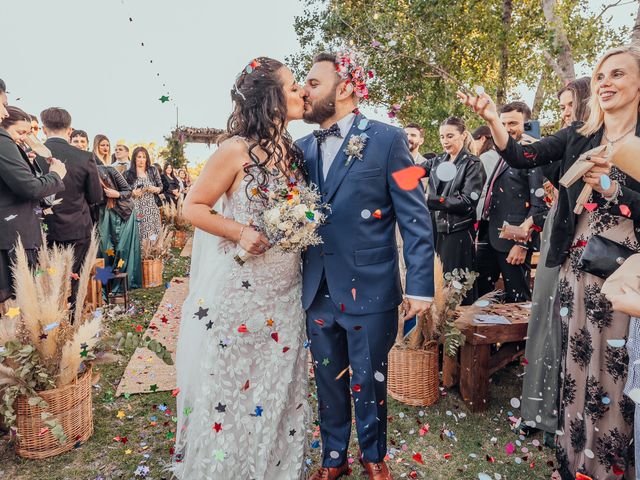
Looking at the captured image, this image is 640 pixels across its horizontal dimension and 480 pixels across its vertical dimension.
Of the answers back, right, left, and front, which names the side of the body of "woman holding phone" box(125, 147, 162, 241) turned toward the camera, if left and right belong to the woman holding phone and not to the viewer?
front

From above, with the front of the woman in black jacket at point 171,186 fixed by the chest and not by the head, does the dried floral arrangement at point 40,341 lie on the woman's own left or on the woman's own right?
on the woman's own right

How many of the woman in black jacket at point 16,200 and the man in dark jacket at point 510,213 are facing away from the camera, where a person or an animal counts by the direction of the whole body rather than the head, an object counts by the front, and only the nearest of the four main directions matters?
0

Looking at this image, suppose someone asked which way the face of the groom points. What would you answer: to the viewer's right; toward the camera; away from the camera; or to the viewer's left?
to the viewer's left

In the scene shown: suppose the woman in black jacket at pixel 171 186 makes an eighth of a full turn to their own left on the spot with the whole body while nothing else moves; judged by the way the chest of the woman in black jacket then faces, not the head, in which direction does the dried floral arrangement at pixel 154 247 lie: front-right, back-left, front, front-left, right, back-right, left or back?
right

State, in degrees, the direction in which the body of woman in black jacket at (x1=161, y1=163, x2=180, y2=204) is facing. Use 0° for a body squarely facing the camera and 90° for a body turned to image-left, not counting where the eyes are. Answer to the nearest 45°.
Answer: approximately 315°

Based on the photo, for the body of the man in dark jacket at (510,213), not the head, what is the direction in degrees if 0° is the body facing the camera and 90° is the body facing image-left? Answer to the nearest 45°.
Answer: approximately 45°

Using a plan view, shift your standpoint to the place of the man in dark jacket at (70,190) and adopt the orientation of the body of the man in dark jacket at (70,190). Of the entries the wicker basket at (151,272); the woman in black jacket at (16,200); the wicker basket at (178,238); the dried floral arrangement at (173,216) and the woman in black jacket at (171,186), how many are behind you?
1

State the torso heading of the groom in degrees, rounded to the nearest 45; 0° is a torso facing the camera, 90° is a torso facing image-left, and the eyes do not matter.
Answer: approximately 45°

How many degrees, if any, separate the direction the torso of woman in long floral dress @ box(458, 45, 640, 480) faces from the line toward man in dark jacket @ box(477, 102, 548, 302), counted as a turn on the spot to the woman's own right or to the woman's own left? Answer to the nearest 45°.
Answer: approximately 135° to the woman's own right

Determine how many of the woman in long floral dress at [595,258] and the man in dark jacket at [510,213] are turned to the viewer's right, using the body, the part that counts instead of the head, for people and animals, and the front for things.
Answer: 0

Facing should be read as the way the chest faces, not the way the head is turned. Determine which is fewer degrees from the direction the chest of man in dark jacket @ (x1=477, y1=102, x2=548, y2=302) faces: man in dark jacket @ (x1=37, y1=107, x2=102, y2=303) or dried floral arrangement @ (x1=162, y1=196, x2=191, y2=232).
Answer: the man in dark jacket

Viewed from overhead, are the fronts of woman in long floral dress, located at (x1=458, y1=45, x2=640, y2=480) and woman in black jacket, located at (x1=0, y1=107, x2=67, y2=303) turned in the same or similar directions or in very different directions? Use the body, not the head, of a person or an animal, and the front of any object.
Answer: very different directions
